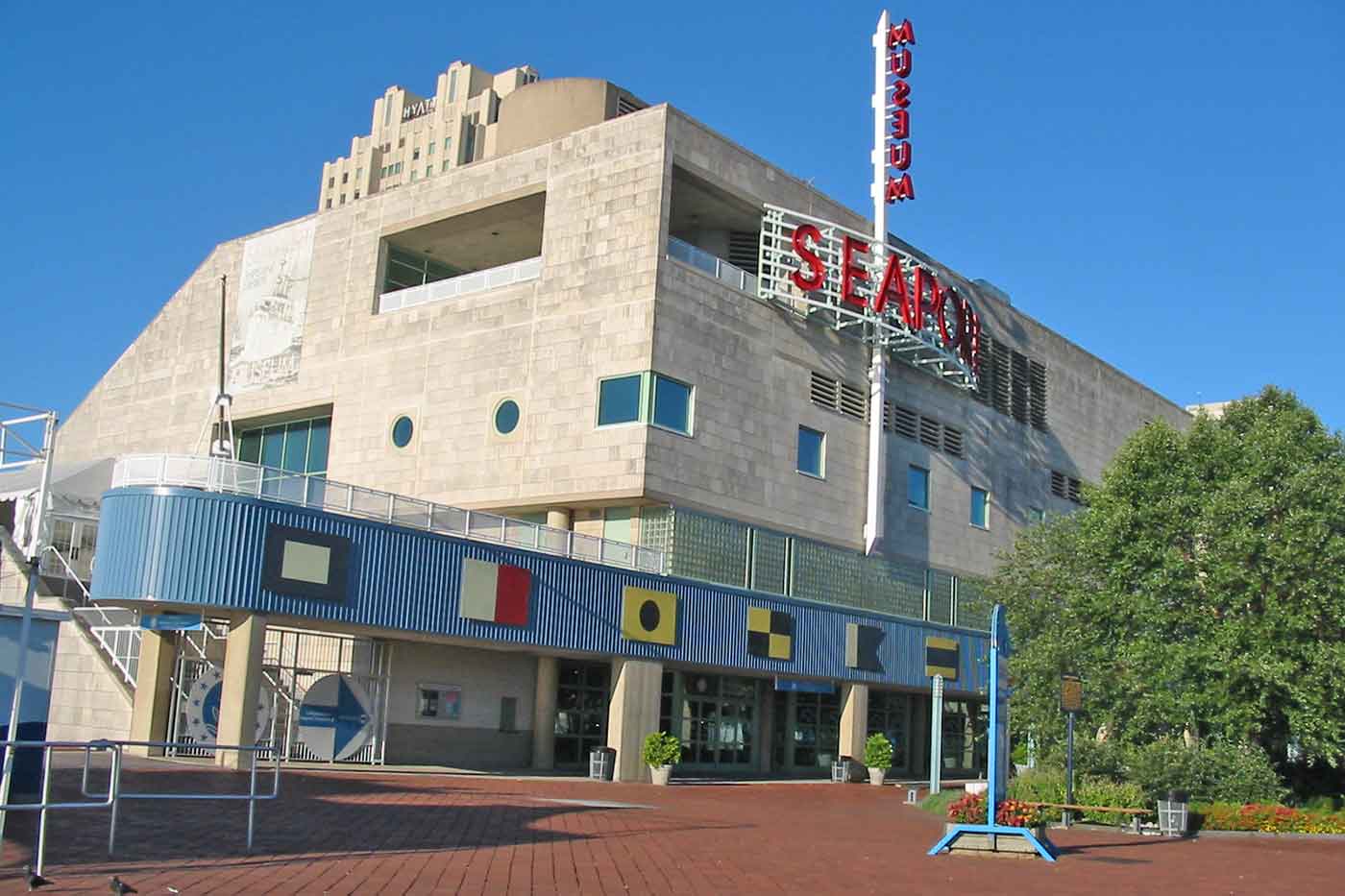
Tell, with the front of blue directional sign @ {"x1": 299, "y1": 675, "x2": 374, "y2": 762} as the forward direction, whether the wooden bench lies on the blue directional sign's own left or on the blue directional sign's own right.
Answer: on the blue directional sign's own left

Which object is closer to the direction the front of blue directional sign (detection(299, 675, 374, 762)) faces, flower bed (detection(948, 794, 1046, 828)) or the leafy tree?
the flower bed

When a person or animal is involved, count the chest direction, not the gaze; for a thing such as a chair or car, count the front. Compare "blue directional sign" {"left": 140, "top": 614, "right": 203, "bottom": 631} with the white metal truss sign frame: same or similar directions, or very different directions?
same or similar directions

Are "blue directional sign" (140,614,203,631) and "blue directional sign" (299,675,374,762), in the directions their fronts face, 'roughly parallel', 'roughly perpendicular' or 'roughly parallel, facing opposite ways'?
roughly parallel

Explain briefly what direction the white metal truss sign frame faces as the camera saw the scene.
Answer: facing the viewer and to the right of the viewer

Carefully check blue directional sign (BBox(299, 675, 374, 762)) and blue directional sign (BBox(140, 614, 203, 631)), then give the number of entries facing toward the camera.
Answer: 2

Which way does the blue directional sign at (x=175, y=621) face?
toward the camera

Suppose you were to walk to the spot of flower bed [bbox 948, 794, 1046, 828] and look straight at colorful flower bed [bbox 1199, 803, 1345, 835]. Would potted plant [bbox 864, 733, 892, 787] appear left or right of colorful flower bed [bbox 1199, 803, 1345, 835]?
left

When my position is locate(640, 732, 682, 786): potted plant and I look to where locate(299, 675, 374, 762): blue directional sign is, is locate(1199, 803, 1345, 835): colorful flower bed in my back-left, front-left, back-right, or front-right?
back-left

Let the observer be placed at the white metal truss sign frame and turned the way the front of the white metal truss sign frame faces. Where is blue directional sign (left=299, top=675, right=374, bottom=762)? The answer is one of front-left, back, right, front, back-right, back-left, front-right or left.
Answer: right

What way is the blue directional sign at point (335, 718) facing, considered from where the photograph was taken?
facing the viewer

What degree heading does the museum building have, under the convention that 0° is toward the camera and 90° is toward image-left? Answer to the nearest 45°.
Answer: approximately 315°

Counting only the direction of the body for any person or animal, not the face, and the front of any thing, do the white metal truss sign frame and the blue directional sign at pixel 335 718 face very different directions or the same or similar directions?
same or similar directions

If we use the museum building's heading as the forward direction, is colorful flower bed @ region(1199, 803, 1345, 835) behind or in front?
in front
